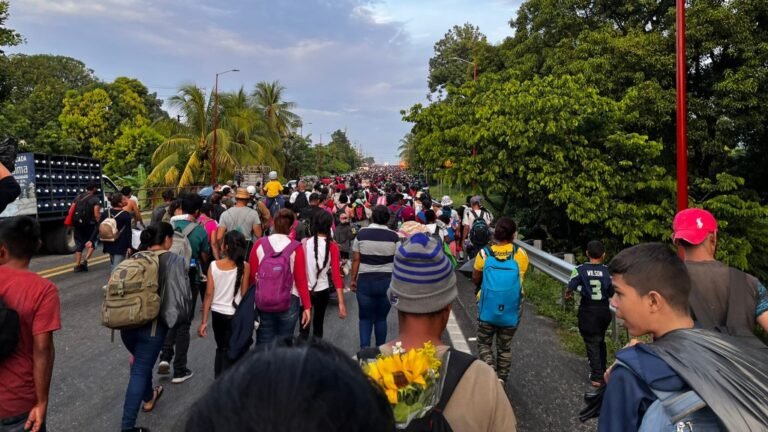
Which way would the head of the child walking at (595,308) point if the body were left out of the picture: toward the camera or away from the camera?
away from the camera

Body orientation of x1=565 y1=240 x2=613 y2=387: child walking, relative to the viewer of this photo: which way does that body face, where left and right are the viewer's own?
facing away from the viewer

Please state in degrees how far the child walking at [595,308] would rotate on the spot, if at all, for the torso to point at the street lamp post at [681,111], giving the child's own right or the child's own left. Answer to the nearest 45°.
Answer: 0° — they already face it

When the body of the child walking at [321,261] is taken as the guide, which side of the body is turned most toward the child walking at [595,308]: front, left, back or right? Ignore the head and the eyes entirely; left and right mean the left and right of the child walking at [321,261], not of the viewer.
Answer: right

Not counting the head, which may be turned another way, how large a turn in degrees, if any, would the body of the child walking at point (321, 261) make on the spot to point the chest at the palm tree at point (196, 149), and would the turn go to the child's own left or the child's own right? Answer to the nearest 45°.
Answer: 0° — they already face it

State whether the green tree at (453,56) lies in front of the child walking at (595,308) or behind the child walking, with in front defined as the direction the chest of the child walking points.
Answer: in front

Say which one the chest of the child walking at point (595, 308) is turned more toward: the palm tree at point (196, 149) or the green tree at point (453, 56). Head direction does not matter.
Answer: the green tree

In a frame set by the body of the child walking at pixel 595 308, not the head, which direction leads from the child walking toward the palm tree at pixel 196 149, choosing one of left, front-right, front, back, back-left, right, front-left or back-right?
front-left

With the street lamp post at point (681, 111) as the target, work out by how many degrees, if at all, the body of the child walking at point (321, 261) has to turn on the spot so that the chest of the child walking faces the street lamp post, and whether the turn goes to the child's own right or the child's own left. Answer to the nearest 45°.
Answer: approximately 90° to the child's own right

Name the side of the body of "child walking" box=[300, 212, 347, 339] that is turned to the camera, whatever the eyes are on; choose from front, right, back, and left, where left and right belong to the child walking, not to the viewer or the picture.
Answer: back

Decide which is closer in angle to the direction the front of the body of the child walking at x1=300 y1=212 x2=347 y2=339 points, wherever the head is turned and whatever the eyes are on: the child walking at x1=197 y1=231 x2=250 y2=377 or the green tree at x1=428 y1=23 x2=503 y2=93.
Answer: the green tree

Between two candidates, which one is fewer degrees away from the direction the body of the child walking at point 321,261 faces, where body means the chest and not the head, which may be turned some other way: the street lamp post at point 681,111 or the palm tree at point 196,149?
the palm tree

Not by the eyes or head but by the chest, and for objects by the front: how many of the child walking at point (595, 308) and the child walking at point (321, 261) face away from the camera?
2
